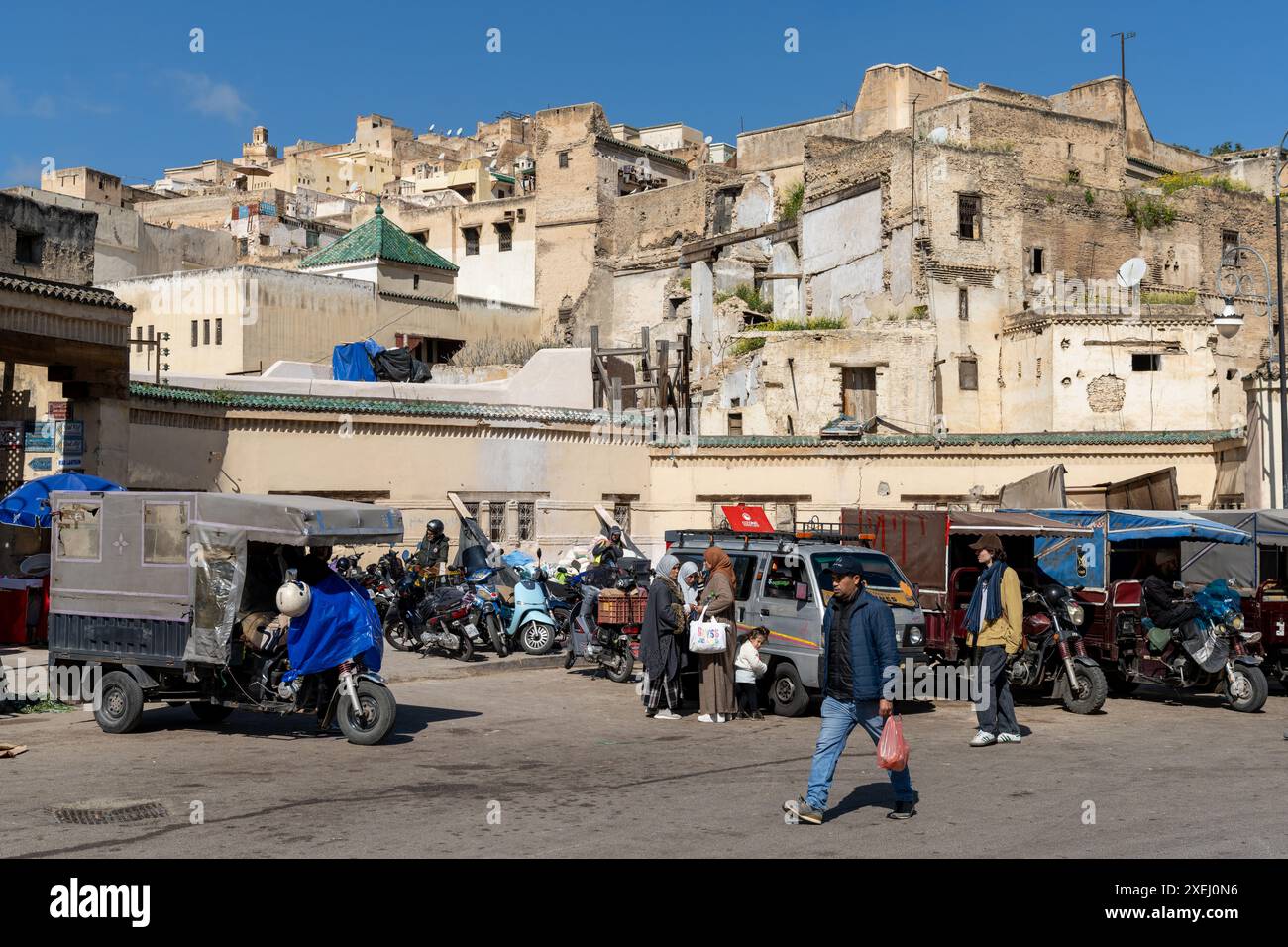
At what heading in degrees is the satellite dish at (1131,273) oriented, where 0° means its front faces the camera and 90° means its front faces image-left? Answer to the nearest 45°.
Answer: approximately 45°

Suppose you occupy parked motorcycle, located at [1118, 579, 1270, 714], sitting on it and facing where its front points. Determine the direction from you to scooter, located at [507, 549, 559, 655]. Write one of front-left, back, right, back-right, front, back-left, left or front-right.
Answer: back-right

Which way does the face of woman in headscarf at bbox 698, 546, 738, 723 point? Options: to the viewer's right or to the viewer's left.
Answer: to the viewer's left

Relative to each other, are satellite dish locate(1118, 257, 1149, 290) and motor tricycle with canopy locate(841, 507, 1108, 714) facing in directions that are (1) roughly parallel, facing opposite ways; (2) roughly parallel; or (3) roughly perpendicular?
roughly perpendicular

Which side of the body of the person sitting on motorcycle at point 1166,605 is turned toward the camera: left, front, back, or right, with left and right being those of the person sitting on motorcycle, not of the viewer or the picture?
right

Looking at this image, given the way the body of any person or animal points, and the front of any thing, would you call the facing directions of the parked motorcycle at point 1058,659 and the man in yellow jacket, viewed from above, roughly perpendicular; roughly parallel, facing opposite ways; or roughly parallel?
roughly perpendicular

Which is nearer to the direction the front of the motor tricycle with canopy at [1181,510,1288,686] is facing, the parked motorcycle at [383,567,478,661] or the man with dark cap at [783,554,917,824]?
the man with dark cap

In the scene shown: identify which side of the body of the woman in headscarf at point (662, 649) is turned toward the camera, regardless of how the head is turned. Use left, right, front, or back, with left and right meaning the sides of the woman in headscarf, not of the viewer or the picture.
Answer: right
